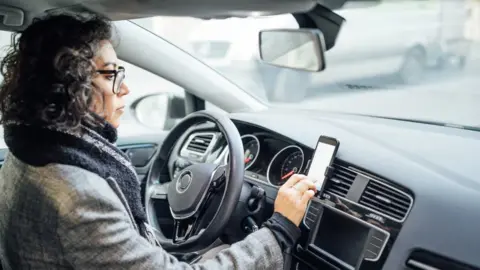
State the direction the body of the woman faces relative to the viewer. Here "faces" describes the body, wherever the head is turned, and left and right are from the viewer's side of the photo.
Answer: facing to the right of the viewer

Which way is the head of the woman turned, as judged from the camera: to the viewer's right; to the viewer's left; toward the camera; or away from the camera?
to the viewer's right
